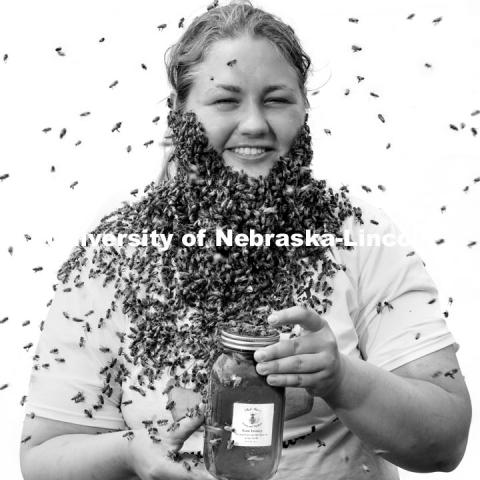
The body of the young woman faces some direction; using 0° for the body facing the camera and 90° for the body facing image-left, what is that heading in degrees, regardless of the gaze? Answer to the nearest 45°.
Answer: approximately 0°
